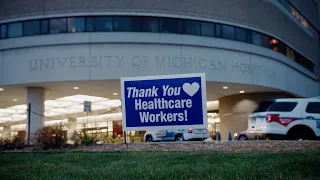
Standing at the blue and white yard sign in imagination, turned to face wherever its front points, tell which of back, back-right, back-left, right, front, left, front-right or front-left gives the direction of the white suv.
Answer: back-left

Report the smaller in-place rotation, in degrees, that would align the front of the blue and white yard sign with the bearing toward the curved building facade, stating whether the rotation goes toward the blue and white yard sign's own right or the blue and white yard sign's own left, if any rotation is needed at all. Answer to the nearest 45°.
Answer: approximately 180°

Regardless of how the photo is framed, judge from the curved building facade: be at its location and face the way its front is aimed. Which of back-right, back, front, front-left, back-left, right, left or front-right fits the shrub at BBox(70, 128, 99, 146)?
front

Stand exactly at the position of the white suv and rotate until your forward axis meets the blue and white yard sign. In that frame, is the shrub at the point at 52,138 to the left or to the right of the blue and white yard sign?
right

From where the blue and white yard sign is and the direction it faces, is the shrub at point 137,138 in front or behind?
behind

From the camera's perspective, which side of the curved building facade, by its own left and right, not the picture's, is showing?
front

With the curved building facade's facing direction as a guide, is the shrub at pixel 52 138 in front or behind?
in front

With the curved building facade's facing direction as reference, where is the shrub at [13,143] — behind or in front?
in front

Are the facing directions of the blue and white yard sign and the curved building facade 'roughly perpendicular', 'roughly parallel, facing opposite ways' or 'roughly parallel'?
roughly parallel

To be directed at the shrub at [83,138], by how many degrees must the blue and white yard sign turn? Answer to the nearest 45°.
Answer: approximately 135° to its right

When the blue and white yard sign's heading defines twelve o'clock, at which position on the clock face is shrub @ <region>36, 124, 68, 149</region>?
The shrub is roughly at 4 o'clock from the blue and white yard sign.

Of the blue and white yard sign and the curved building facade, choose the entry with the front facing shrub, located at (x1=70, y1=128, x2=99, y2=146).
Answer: the curved building facade

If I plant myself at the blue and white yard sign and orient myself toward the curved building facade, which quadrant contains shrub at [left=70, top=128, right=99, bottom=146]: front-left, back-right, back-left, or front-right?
front-left

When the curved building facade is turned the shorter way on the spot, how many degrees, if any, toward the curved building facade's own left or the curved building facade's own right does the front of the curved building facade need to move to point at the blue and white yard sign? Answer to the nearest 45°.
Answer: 0° — it already faces it

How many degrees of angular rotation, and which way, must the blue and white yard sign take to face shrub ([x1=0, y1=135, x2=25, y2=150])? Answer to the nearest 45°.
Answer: approximately 135° to its right
